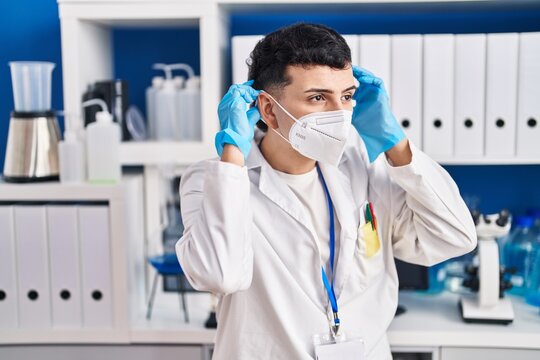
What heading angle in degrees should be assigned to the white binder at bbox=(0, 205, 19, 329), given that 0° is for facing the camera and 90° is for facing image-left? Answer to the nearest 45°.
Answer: approximately 0°

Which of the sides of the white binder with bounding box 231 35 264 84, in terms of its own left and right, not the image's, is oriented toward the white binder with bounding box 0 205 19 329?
right

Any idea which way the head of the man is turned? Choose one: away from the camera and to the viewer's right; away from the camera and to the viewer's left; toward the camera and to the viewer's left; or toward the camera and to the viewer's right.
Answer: toward the camera and to the viewer's right

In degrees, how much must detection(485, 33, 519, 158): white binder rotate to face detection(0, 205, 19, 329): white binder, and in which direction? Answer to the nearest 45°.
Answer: approximately 90° to its right
